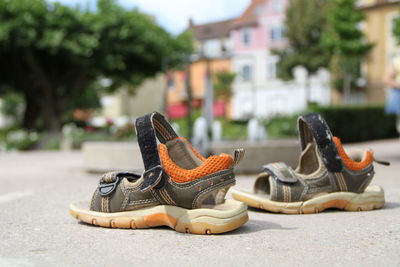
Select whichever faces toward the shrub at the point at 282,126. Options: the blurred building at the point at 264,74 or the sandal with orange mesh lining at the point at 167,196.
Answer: the blurred building

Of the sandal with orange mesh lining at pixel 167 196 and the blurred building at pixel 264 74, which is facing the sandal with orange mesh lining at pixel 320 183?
the blurred building

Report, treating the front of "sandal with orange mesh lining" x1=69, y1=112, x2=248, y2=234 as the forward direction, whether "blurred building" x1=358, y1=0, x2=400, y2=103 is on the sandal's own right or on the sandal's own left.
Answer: on the sandal's own right

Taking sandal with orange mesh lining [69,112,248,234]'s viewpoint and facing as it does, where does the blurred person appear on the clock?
The blurred person is roughly at 4 o'clock from the sandal with orange mesh lining.

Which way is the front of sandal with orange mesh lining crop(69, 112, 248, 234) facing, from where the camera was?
facing to the left of the viewer

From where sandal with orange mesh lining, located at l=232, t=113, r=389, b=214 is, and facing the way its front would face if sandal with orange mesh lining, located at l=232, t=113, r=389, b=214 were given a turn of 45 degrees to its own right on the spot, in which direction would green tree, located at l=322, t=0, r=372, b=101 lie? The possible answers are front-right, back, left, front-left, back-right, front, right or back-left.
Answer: front-right

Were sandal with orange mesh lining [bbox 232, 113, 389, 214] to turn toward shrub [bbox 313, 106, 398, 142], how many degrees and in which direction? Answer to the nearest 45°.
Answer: approximately 90° to its right

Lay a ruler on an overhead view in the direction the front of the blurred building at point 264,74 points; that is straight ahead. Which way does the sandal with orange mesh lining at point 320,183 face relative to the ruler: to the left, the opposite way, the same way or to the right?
to the right

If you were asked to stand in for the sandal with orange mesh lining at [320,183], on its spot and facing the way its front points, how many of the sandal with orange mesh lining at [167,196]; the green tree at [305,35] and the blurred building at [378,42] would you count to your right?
2

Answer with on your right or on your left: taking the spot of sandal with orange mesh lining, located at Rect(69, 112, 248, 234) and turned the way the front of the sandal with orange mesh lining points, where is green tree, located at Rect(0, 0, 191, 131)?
on your right

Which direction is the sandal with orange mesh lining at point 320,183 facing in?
to the viewer's left
